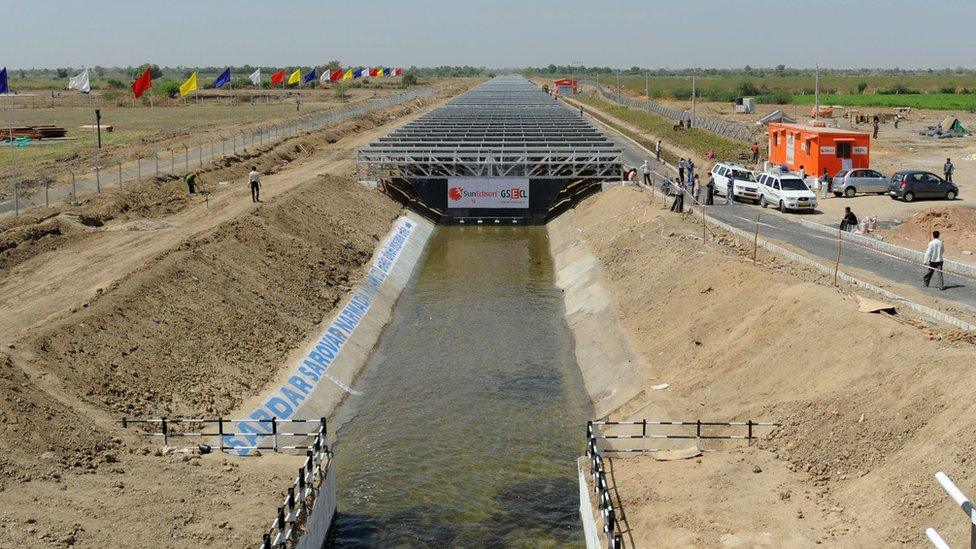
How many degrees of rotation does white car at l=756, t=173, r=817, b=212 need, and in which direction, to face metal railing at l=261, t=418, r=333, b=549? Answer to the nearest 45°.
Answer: approximately 45° to its right

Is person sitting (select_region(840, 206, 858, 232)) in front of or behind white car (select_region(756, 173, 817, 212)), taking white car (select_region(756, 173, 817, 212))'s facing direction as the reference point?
in front

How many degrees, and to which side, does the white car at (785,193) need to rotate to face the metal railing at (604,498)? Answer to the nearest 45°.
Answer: approximately 45° to its right

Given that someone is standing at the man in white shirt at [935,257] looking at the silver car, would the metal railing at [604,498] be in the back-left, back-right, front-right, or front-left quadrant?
back-left

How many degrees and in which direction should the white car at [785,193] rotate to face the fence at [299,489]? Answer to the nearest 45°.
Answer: approximately 45° to its right

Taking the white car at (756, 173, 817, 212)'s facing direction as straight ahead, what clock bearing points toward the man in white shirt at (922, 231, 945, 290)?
The man in white shirt is roughly at 1 o'clock from the white car.

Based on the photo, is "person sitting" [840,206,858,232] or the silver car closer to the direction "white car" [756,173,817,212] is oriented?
the person sitting

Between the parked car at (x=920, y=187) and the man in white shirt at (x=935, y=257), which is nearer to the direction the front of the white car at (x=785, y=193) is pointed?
the man in white shirt

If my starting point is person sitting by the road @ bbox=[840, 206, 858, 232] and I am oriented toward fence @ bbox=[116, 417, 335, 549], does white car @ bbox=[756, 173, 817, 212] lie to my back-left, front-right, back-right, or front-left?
back-right
